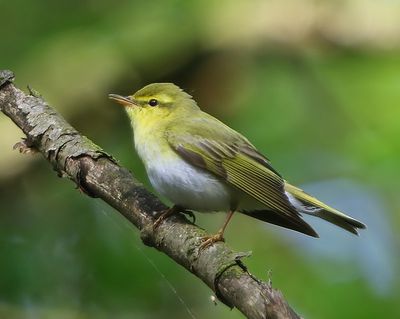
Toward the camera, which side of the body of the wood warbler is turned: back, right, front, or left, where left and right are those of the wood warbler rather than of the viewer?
left
